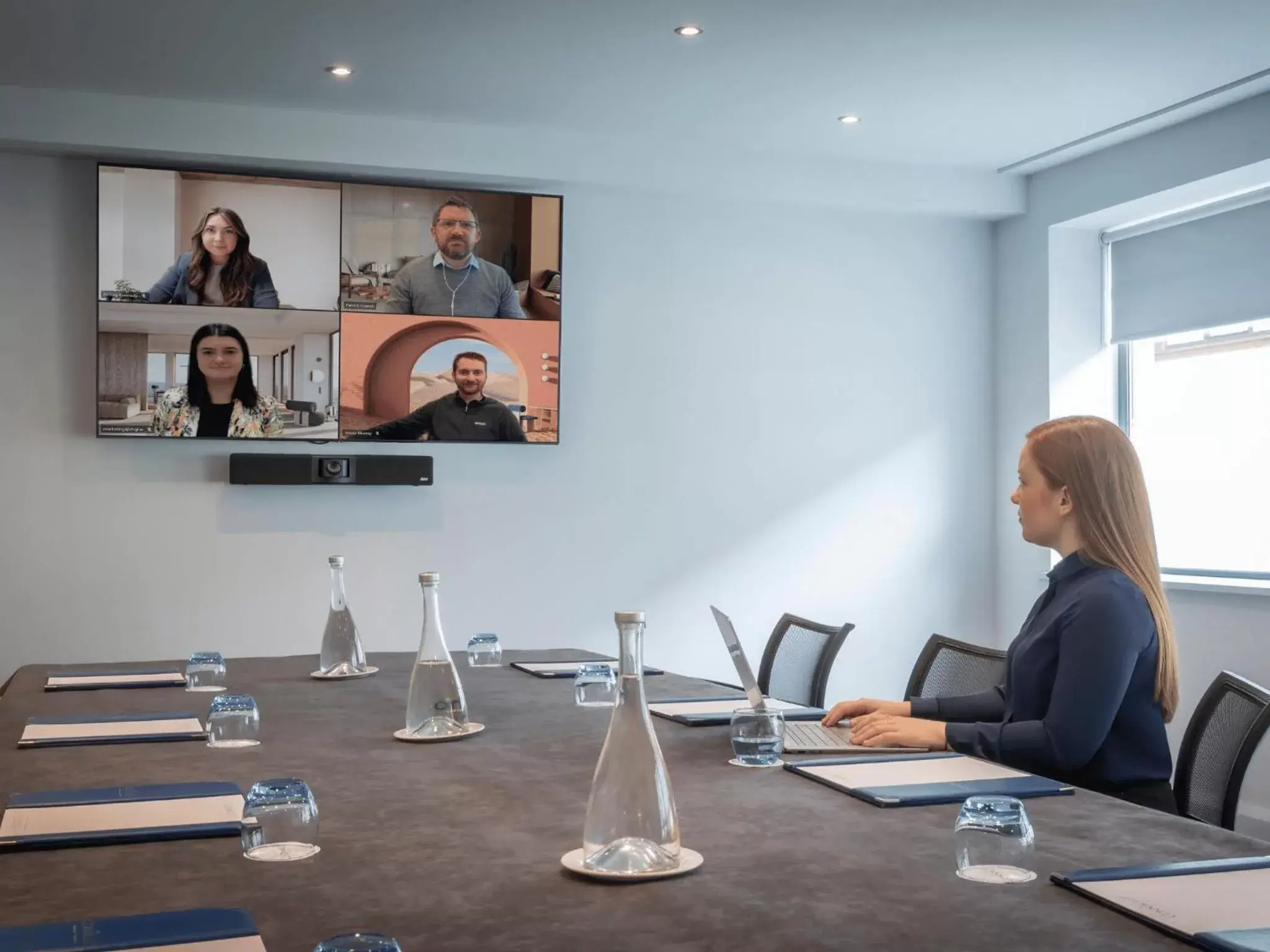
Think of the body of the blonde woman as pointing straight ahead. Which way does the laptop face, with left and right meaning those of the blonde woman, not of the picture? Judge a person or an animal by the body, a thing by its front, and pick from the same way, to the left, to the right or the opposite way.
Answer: the opposite way

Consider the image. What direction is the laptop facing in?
to the viewer's right

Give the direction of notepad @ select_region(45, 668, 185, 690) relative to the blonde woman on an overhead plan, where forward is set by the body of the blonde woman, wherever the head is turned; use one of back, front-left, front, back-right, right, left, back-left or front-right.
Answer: front

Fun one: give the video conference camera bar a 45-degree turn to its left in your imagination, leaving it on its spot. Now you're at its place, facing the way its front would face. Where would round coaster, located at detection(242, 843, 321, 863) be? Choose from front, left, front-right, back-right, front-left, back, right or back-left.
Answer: front-right

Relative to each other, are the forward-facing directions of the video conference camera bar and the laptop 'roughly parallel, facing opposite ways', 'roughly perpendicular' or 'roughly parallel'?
roughly perpendicular

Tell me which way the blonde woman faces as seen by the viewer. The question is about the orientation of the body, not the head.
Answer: to the viewer's left

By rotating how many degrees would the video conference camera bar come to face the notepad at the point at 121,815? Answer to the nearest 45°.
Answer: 0° — it already faces it

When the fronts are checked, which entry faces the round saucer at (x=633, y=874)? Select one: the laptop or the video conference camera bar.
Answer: the video conference camera bar

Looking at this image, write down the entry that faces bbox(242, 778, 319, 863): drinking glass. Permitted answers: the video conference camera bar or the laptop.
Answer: the video conference camera bar

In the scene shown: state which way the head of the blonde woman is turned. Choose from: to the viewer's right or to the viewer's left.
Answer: to the viewer's left

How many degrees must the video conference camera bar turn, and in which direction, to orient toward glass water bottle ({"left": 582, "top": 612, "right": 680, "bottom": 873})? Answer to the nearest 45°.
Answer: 0° — it already faces it

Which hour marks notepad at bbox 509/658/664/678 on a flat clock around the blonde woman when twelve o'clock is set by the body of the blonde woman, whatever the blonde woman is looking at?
The notepad is roughly at 1 o'clock from the blonde woman.

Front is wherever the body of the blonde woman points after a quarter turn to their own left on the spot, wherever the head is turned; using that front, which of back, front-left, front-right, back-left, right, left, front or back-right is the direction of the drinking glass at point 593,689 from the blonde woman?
right

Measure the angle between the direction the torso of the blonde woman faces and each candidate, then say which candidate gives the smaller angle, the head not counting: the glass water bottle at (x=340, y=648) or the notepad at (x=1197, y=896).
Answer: the glass water bottle

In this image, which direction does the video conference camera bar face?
toward the camera

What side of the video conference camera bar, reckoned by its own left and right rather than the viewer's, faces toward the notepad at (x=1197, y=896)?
front

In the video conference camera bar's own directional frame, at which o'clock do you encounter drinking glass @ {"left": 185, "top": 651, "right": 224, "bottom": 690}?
The drinking glass is roughly at 12 o'clock from the video conference camera bar.

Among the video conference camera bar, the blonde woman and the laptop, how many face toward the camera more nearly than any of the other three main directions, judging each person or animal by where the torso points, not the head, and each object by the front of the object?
1

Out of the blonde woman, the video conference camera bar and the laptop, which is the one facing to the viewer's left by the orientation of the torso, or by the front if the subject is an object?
the blonde woman
